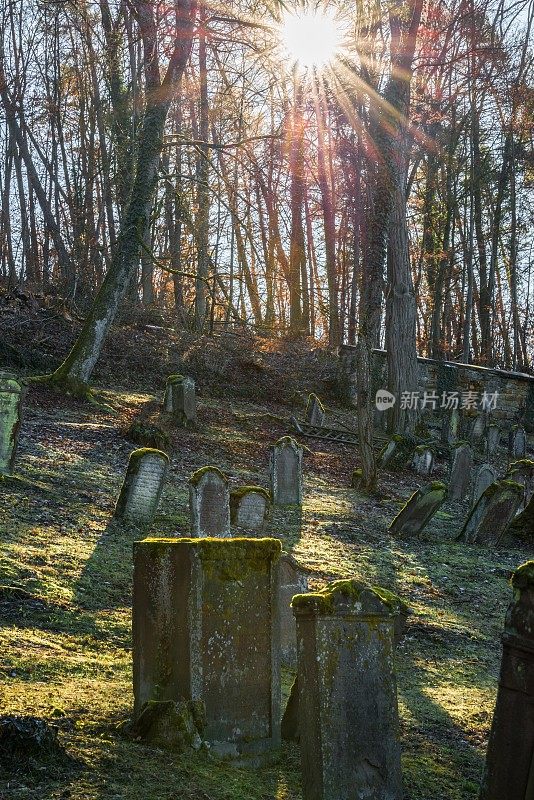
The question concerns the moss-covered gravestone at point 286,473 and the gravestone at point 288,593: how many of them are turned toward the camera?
2

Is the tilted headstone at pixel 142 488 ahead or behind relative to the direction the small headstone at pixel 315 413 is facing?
ahead

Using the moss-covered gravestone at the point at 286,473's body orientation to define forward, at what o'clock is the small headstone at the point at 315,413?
The small headstone is roughly at 6 o'clock from the moss-covered gravestone.

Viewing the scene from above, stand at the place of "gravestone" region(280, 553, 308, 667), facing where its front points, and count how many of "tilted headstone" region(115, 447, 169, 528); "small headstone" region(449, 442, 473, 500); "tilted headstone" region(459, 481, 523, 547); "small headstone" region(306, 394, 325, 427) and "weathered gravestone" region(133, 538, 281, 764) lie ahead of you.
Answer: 1

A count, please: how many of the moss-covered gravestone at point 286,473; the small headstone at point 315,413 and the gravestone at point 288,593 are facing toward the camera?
3

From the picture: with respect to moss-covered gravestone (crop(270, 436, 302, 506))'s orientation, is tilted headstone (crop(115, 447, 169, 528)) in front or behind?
in front

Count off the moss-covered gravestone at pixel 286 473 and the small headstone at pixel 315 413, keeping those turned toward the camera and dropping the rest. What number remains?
2

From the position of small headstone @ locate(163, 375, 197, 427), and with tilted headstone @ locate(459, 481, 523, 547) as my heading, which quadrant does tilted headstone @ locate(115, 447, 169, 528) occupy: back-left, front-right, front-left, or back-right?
front-right

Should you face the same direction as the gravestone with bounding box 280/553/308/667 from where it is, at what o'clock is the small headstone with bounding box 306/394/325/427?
The small headstone is roughly at 6 o'clock from the gravestone.

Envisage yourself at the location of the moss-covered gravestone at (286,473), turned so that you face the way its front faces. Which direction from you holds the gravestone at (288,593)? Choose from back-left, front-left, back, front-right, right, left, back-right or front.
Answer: front

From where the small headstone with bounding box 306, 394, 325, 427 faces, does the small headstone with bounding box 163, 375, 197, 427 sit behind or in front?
in front

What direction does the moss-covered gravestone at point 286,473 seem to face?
toward the camera

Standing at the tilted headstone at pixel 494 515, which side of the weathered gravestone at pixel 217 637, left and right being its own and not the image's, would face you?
left

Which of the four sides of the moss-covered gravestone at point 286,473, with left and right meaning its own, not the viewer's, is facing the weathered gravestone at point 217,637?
front

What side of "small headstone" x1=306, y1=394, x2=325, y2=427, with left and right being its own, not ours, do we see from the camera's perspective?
front
